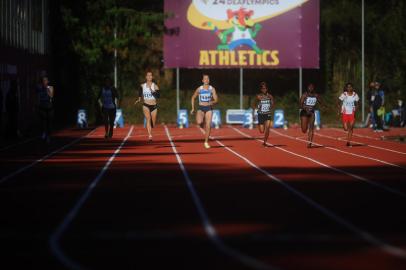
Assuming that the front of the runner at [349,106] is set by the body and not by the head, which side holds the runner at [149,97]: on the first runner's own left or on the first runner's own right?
on the first runner's own right

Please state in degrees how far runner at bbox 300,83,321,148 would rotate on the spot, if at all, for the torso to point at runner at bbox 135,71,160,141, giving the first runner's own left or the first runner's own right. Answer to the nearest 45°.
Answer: approximately 90° to the first runner's own right

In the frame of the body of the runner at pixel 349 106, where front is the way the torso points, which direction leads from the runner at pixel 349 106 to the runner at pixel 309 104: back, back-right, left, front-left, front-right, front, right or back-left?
front-right

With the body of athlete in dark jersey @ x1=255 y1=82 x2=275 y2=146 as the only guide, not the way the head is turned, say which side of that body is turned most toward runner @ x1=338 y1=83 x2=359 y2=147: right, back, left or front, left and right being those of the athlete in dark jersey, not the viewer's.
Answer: left

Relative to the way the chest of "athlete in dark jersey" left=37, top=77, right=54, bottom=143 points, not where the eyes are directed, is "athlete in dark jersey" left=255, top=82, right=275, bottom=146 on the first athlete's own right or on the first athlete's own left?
on the first athlete's own left

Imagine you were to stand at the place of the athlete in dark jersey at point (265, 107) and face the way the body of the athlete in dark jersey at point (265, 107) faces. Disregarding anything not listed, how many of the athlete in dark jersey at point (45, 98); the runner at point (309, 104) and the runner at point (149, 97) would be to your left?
1

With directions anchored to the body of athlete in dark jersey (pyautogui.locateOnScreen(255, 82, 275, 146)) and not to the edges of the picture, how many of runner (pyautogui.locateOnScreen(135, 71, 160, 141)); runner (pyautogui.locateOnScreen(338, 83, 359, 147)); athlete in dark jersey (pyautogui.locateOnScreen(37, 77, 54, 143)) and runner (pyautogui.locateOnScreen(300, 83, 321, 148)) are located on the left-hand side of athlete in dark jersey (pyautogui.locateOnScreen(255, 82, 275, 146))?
2

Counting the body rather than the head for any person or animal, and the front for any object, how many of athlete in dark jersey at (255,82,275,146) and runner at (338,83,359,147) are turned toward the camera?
2

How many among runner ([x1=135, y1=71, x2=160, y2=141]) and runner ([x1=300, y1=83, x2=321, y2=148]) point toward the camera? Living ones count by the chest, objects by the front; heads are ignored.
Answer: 2
